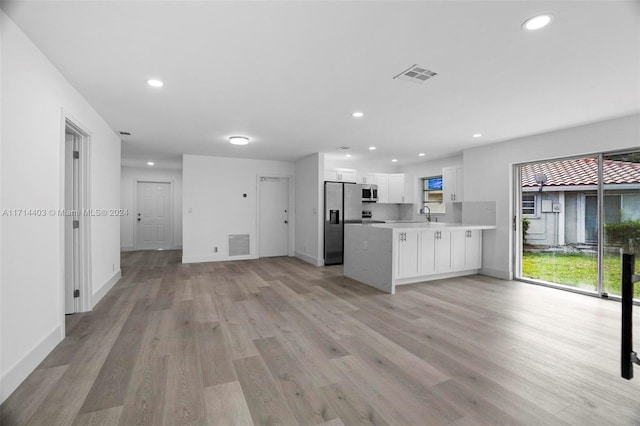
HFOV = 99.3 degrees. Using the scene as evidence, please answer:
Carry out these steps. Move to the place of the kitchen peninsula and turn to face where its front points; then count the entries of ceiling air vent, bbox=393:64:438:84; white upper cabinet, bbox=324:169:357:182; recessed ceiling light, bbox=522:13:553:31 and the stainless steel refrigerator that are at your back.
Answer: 2

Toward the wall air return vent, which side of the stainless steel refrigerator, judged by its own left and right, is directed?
right

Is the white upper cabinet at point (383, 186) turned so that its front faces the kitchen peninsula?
yes

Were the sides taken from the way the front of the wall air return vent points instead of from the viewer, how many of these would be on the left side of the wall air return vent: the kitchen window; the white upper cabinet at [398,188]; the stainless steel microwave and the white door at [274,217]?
4

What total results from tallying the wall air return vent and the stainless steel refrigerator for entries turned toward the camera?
2

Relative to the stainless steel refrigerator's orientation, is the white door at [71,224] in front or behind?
in front

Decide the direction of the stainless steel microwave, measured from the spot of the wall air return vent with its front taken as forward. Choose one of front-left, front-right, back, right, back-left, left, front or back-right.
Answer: left

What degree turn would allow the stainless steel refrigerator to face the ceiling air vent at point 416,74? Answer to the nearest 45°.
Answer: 0° — it already faces it

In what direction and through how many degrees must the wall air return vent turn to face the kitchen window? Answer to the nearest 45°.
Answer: approximately 90° to its left

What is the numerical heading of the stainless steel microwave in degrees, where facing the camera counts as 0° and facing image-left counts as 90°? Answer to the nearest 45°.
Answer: approximately 0°

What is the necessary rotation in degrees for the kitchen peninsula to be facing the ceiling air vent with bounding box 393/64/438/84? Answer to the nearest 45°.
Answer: approximately 45° to its right

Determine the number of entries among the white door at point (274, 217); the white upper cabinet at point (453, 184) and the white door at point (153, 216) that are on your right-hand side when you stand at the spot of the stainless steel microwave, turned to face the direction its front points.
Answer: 2

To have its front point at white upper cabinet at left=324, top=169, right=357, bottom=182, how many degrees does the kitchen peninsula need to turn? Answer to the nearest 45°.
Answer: approximately 180°
